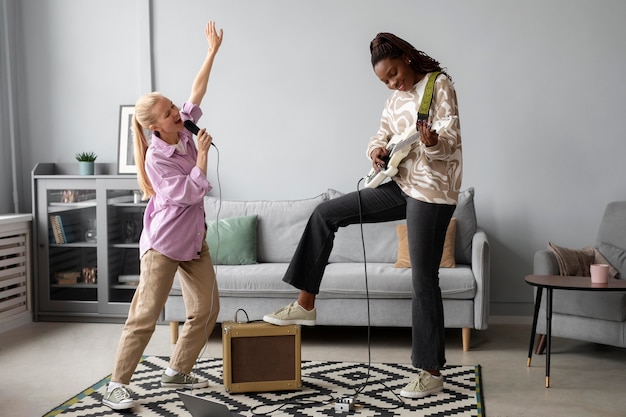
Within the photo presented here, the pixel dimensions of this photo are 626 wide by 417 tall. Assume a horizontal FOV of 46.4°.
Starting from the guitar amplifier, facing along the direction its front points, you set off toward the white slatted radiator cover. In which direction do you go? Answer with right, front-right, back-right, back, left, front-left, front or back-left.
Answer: back-right

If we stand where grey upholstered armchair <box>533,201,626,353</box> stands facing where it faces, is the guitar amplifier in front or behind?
in front

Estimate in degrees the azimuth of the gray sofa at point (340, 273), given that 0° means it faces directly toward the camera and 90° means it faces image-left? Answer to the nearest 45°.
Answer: approximately 0°

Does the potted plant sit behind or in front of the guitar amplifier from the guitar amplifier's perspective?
behind

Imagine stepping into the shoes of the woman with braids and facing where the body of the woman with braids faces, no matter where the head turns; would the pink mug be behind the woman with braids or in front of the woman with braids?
behind

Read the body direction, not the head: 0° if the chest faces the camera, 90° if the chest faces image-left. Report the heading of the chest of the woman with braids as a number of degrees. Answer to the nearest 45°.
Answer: approximately 45°

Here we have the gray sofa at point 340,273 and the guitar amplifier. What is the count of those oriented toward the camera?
2

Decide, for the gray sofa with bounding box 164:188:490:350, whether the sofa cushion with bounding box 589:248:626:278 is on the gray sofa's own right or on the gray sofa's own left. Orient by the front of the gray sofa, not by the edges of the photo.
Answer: on the gray sofa's own left
